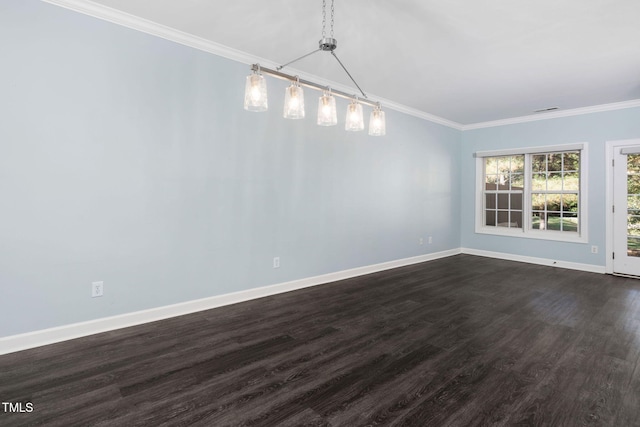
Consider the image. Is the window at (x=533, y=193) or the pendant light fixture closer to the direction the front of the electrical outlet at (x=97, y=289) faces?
the pendant light fixture

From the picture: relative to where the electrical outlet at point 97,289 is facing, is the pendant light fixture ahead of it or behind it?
ahead

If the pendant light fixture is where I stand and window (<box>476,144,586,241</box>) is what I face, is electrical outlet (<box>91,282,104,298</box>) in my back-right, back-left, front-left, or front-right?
back-left

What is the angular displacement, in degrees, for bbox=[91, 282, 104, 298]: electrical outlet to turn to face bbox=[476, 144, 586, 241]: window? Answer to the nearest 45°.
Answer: approximately 90° to its left

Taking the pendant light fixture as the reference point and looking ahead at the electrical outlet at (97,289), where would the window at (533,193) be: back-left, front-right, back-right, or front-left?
back-right
